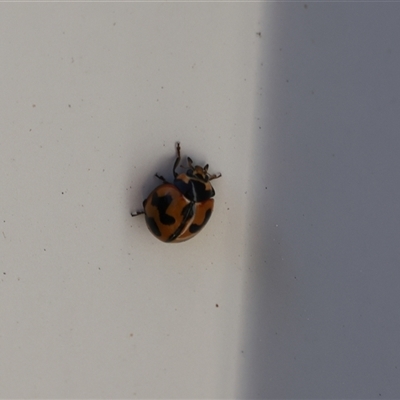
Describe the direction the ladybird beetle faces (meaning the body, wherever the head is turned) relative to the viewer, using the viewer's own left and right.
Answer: facing away from the viewer and to the right of the viewer
